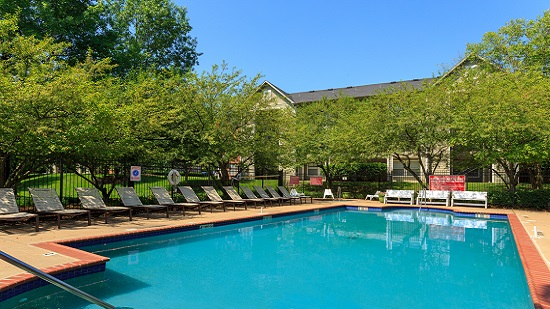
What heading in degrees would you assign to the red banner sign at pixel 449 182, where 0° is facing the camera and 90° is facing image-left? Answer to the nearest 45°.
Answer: approximately 0°

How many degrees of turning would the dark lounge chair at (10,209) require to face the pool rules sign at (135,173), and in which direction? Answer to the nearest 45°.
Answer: approximately 45° to its left

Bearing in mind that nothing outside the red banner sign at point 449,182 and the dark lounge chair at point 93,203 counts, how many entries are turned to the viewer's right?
1

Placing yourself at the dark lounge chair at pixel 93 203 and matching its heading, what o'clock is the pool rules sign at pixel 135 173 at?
The pool rules sign is roughly at 10 o'clock from the dark lounge chair.

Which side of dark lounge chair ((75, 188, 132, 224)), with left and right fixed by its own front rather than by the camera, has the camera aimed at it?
right

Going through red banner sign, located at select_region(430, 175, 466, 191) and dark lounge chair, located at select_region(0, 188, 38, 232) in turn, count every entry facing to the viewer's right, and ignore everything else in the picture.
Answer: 1

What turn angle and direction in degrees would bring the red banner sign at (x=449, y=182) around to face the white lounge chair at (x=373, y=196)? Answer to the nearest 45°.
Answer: approximately 135° to its right

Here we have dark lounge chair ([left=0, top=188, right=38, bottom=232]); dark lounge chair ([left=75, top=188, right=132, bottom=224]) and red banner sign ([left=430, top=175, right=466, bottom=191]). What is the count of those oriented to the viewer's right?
2

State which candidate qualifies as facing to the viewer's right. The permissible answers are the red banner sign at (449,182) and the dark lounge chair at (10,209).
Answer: the dark lounge chair
